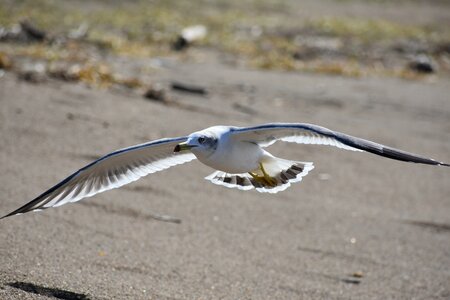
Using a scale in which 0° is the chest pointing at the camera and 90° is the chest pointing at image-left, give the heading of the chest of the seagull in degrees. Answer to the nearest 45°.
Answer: approximately 45°
